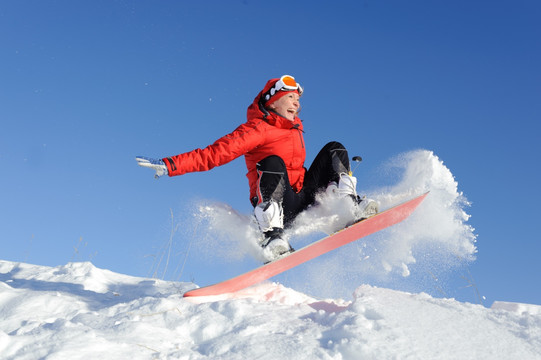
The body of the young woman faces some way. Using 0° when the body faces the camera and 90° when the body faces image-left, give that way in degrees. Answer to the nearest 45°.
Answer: approximately 315°

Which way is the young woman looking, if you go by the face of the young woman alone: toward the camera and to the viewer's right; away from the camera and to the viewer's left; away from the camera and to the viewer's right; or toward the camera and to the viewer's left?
toward the camera and to the viewer's right
